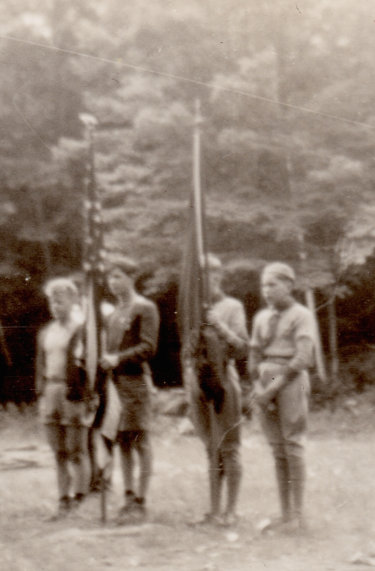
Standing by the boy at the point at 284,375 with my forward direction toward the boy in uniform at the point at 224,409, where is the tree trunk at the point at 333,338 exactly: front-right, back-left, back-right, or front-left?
back-right

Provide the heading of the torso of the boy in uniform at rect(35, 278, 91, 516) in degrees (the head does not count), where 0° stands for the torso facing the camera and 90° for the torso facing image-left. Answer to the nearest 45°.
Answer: approximately 0°

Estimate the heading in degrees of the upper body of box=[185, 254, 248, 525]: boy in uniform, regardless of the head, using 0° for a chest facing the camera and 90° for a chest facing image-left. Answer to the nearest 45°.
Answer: approximately 45°

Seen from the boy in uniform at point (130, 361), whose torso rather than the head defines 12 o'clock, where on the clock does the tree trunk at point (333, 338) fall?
The tree trunk is roughly at 7 o'clock from the boy in uniform.

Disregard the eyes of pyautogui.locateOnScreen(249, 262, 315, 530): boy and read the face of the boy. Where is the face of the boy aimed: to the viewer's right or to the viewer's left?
to the viewer's left

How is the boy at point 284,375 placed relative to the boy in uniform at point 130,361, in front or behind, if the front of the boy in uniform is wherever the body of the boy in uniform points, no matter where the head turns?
behind
